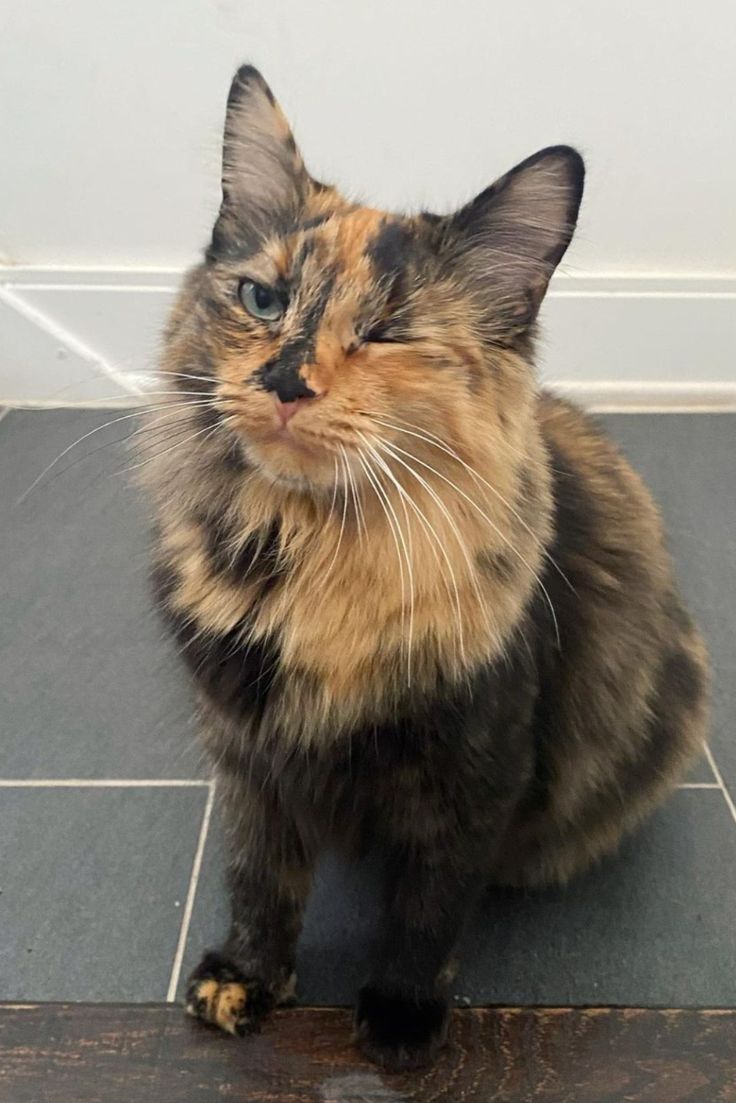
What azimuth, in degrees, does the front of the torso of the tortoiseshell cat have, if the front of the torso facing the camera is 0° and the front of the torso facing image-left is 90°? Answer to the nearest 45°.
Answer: approximately 45°
